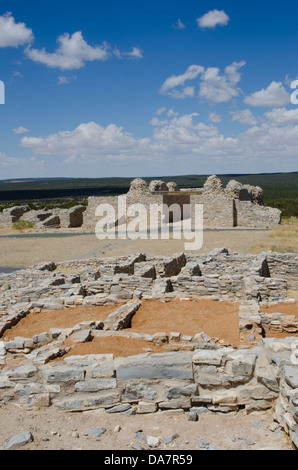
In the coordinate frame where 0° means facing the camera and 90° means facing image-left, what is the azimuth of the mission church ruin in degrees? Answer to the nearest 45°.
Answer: approximately 0°

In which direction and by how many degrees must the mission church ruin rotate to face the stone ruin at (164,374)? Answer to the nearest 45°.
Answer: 0° — it already faces it

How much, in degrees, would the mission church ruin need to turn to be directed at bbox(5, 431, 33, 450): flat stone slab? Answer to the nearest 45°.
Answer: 0° — it already faces it

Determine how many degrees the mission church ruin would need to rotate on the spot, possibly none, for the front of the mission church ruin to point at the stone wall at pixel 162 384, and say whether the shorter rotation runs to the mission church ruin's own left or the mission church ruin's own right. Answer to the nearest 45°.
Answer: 0° — it already faces it
